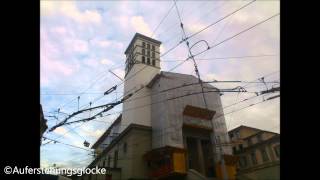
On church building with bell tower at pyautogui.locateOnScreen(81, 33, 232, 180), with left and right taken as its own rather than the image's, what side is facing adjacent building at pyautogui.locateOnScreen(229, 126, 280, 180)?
left

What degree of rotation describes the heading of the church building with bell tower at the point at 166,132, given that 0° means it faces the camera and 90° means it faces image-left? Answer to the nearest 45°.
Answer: approximately 315°
